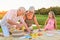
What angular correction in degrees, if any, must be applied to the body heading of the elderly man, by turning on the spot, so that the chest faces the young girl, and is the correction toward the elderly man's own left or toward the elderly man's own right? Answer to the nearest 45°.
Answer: approximately 45° to the elderly man's own left

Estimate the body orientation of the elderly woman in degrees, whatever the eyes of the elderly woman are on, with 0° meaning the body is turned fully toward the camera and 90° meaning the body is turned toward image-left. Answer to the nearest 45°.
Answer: approximately 0°

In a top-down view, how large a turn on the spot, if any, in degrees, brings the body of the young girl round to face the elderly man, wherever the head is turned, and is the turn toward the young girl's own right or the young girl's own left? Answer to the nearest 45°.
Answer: approximately 45° to the young girl's own right
